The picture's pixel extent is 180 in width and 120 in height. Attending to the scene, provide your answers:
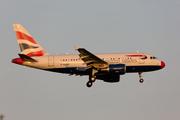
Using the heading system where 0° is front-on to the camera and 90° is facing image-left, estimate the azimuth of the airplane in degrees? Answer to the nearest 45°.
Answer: approximately 270°

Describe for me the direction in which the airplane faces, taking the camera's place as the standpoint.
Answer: facing to the right of the viewer
